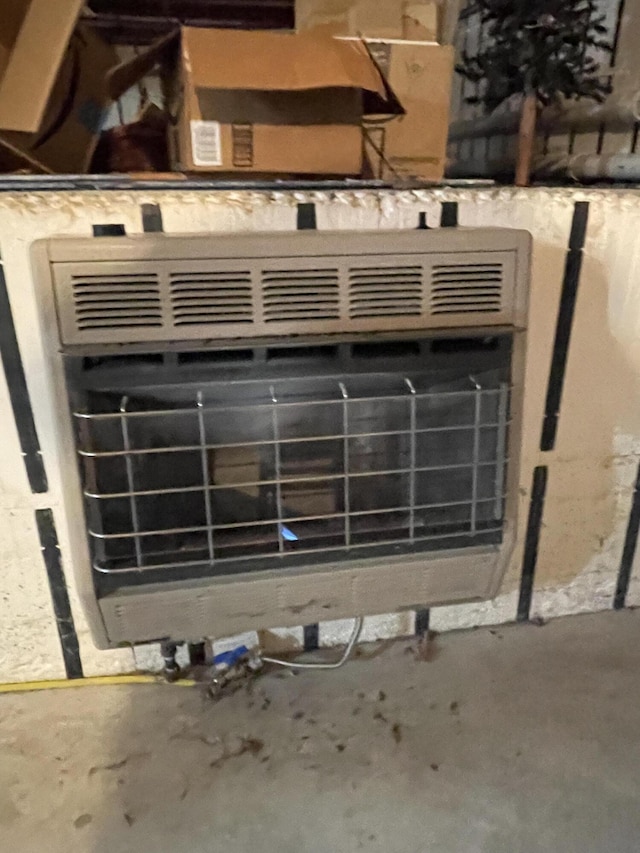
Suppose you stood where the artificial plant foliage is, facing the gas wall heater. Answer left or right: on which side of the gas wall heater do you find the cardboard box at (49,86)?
right

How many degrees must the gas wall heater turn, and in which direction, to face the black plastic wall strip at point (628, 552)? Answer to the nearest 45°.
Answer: approximately 90° to its left

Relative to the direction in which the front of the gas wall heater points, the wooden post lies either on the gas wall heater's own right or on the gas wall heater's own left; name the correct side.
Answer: on the gas wall heater's own left

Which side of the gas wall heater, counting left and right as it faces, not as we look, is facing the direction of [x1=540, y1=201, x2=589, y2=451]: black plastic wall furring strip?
left

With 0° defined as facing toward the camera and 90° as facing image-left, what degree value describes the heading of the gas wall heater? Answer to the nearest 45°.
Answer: approximately 0°
